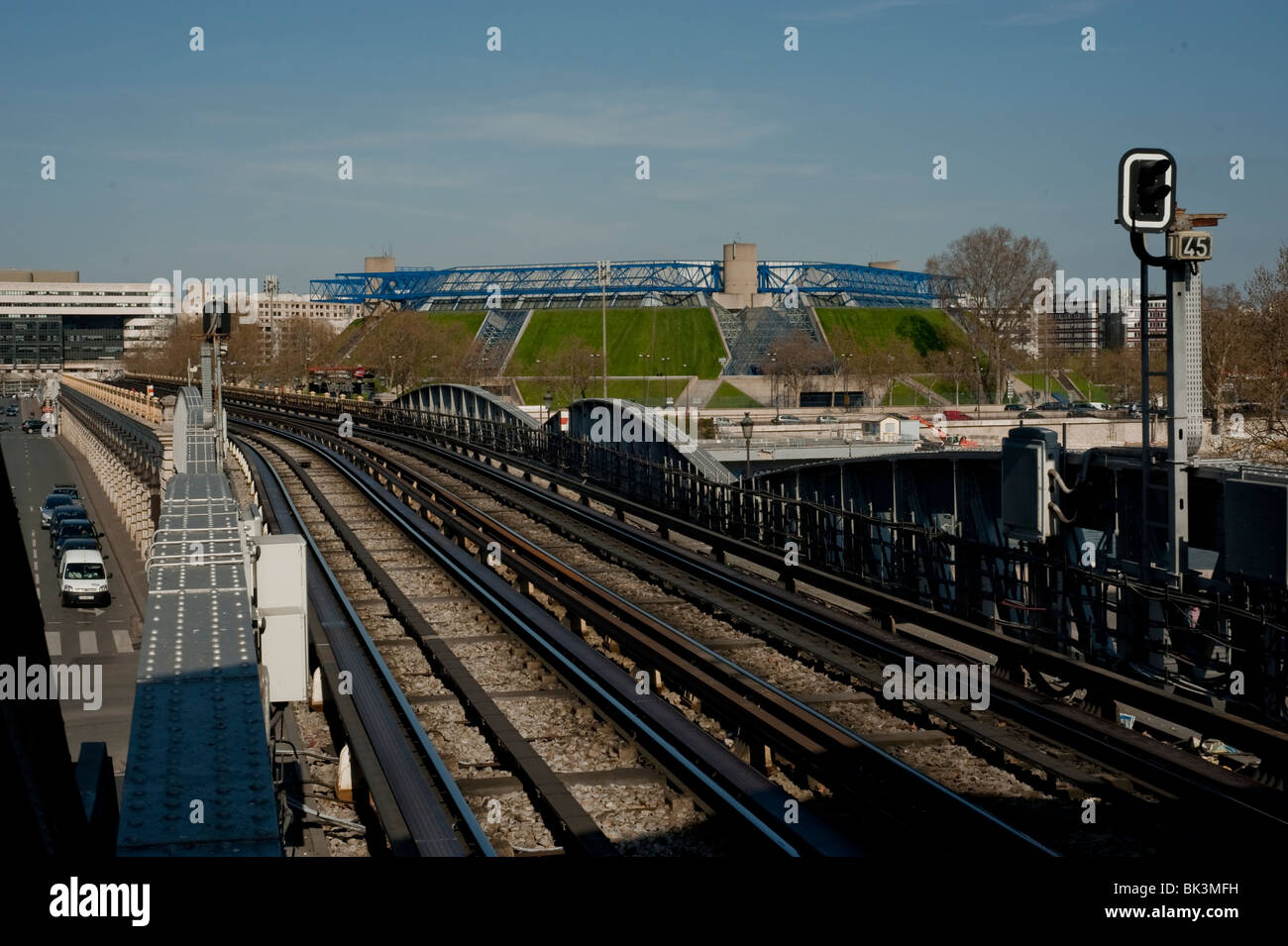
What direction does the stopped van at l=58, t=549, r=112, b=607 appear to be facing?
toward the camera

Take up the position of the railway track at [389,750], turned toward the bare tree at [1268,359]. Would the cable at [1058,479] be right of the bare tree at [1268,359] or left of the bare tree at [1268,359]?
right

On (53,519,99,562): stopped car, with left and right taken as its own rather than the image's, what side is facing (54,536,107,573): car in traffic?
front

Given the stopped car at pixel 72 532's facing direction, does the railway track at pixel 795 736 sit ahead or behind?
ahead

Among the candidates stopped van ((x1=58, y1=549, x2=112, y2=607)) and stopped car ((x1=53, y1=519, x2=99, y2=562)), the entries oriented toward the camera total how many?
2

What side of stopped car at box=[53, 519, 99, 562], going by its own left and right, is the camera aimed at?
front

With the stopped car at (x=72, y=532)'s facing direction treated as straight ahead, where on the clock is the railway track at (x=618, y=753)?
The railway track is roughly at 12 o'clock from the stopped car.

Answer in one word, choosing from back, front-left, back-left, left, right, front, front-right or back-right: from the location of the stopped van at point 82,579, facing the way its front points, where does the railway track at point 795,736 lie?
front

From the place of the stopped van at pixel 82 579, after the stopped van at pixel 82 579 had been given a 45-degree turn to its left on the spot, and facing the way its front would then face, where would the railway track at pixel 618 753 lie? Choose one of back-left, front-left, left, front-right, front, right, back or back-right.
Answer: front-right

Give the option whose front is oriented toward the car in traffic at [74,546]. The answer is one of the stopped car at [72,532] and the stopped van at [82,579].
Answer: the stopped car at [72,532]
